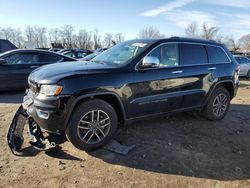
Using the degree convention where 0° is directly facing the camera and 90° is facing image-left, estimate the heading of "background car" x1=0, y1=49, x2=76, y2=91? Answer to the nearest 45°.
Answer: approximately 90°

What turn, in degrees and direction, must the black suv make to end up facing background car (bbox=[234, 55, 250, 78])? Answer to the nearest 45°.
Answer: approximately 180°

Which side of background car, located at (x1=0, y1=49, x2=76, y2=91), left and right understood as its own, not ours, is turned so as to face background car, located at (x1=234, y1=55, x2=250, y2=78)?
back

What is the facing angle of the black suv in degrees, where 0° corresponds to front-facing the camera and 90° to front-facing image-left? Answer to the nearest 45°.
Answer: approximately 45°

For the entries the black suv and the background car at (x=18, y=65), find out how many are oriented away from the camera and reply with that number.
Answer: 0

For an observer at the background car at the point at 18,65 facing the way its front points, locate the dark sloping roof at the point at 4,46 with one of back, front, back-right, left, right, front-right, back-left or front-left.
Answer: right

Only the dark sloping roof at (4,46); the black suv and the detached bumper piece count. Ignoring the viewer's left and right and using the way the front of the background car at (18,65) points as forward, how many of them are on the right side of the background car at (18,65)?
1
